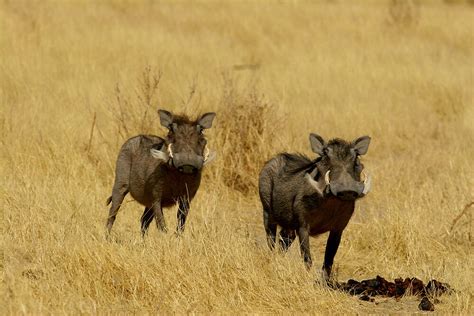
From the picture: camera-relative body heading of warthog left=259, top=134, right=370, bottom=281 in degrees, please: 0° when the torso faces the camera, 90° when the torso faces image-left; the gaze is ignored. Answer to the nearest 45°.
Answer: approximately 315°

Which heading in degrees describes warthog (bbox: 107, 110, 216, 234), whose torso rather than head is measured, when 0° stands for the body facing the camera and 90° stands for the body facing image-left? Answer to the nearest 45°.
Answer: approximately 315°

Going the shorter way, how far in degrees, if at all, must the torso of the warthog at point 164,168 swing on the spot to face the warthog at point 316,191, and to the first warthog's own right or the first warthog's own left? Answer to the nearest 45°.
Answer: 0° — it already faces it
